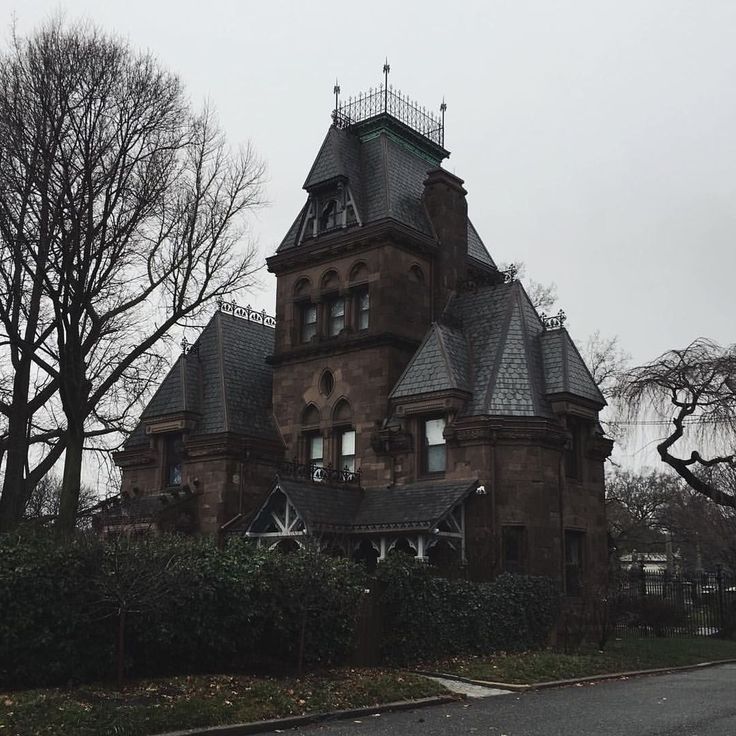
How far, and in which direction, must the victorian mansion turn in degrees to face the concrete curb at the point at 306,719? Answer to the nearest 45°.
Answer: approximately 45° to its left

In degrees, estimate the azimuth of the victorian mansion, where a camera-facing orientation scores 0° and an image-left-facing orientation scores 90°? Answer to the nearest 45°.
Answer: approximately 45°

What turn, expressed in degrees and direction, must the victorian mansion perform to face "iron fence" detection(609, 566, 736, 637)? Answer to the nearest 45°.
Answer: approximately 135° to its left

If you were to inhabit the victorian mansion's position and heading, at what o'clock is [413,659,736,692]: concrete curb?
The concrete curb is roughly at 10 o'clock from the victorian mansion.
